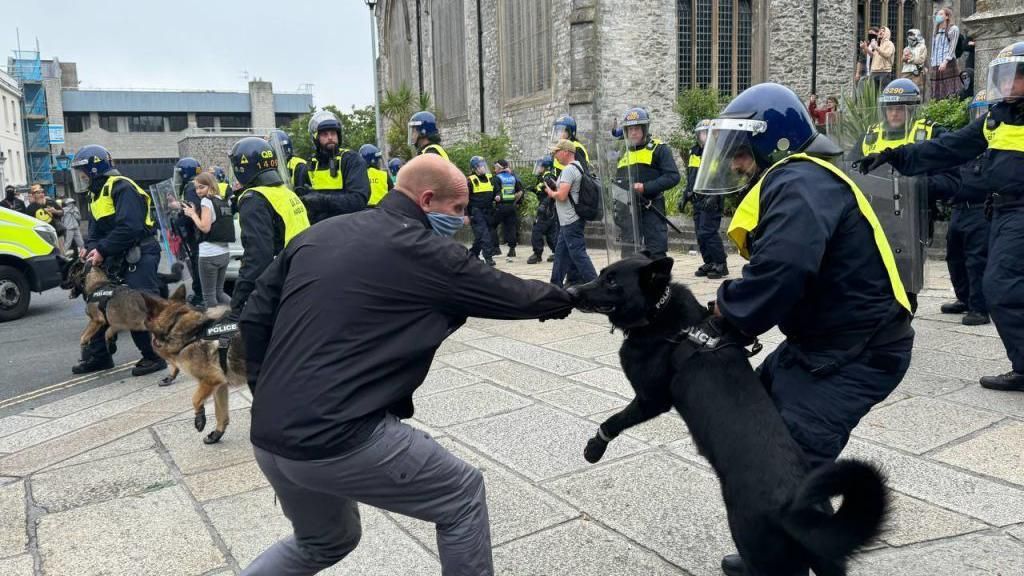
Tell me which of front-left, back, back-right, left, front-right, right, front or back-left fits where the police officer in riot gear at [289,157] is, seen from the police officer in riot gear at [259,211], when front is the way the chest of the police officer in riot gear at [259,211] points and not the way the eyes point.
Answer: front-right

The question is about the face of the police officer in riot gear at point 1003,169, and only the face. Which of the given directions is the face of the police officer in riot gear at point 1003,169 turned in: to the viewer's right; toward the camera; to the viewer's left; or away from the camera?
to the viewer's left

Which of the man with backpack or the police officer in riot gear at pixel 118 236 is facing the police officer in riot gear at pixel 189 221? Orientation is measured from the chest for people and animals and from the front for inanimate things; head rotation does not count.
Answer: the man with backpack

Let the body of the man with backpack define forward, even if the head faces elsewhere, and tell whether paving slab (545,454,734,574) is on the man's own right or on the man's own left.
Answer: on the man's own left

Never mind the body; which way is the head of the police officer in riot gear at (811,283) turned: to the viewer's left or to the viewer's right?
to the viewer's left

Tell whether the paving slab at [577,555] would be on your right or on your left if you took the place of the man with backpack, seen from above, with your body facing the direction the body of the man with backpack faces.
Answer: on your left

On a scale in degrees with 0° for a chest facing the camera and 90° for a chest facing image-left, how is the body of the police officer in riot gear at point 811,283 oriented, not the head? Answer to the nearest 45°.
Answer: approximately 90°

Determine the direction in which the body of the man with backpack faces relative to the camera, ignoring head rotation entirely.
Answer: to the viewer's left
